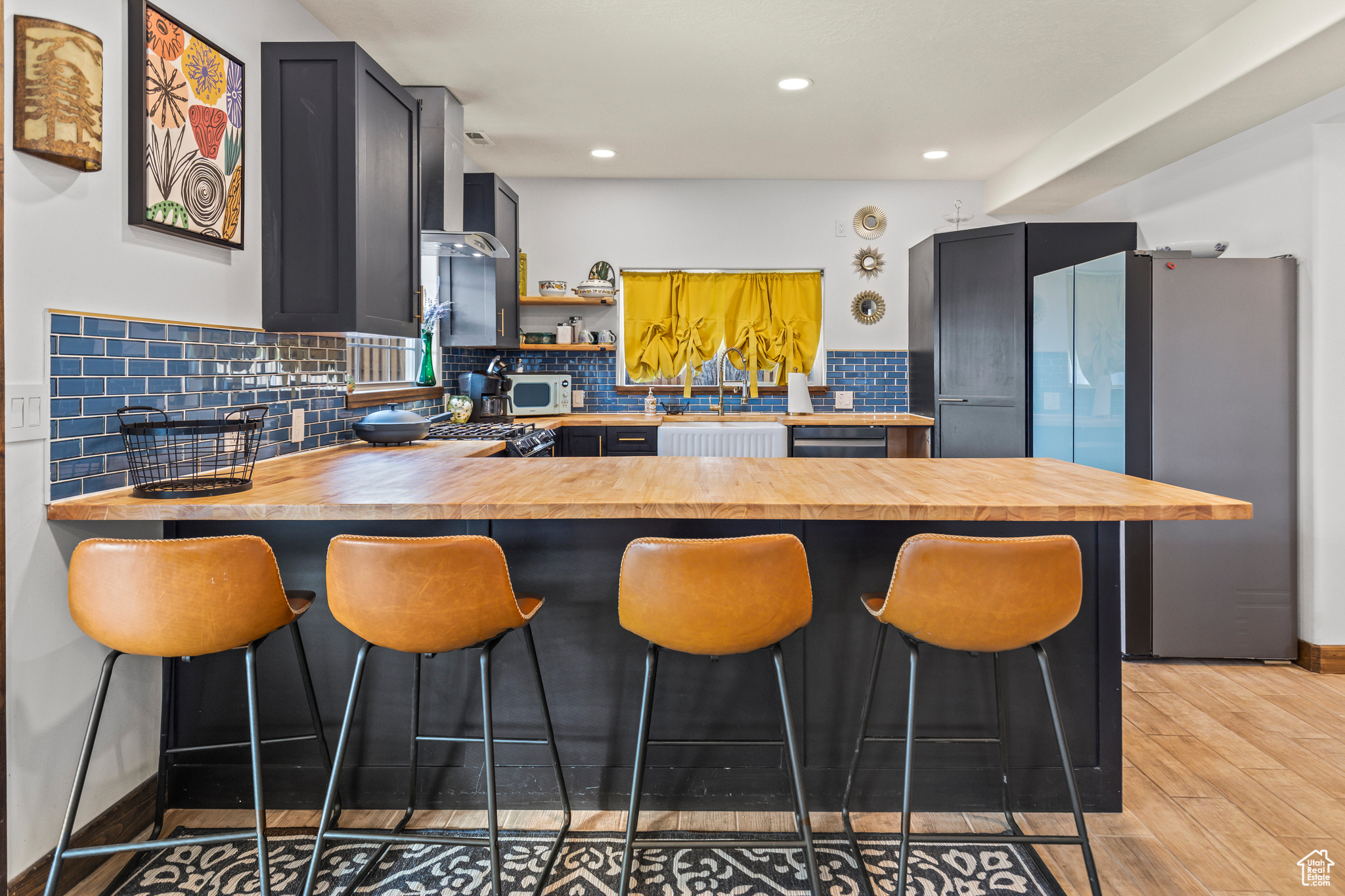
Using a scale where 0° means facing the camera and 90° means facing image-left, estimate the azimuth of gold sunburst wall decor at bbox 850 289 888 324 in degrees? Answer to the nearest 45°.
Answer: approximately 0°

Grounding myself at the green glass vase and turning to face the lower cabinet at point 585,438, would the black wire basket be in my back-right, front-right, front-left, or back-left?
back-right

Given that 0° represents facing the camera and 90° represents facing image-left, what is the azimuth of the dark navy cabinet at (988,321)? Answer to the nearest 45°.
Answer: approximately 45°
